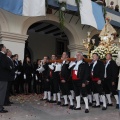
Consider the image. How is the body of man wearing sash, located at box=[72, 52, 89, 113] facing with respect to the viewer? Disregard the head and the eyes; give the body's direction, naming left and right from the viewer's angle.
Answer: facing the viewer and to the left of the viewer

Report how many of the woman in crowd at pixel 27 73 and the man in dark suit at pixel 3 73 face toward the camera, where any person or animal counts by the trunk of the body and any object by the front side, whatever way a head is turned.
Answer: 1

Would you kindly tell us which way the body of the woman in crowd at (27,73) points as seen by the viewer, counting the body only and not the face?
toward the camera

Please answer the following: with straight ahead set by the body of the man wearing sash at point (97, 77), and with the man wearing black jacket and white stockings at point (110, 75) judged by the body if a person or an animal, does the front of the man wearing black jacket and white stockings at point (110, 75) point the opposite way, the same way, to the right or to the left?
the same way

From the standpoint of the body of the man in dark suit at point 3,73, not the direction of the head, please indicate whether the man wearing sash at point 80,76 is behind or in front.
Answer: in front

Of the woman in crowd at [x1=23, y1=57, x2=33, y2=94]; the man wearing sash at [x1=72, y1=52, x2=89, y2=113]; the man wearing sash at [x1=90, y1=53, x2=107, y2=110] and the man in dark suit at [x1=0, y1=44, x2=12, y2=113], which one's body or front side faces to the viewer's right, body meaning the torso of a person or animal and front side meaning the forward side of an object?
the man in dark suit

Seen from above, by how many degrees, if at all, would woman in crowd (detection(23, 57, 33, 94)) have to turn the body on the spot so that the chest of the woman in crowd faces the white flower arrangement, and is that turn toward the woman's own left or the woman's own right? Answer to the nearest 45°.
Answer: approximately 45° to the woman's own left

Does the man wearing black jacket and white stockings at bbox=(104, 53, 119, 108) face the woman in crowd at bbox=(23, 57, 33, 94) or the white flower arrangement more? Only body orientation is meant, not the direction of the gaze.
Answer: the woman in crowd

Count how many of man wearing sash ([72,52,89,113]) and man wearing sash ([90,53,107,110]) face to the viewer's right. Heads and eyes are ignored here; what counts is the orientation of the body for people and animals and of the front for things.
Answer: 0

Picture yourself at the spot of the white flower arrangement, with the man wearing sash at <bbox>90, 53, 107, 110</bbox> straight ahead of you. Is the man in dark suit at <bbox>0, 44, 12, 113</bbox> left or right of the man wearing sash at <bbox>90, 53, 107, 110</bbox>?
right

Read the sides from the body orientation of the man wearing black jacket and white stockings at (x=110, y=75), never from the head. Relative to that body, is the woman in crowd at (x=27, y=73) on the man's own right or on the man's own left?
on the man's own right

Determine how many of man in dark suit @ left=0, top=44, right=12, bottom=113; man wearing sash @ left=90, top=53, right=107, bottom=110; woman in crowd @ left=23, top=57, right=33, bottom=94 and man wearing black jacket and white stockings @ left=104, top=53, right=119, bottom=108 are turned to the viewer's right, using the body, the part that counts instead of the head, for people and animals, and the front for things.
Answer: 1

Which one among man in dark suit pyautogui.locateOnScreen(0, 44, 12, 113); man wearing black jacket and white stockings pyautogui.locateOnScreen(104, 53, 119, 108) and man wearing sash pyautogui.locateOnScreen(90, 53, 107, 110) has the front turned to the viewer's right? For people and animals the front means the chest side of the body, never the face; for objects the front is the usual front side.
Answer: the man in dark suit

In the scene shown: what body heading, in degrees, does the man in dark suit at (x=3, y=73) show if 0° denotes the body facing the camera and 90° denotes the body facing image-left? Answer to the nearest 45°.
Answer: approximately 270°

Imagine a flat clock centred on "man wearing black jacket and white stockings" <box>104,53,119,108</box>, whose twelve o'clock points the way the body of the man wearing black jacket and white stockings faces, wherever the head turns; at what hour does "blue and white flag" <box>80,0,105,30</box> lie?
The blue and white flag is roughly at 4 o'clock from the man wearing black jacket and white stockings.

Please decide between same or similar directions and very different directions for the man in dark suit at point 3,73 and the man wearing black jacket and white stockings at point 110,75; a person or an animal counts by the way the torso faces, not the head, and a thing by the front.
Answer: very different directions

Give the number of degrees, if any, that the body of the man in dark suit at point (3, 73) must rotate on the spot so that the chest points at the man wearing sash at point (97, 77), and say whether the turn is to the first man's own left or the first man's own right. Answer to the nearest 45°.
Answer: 0° — they already face them

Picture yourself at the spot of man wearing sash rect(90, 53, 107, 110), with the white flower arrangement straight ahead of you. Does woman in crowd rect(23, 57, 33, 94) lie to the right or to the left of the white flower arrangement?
left

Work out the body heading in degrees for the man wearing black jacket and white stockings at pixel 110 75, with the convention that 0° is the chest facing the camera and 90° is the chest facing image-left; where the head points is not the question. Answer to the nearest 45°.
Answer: approximately 45°

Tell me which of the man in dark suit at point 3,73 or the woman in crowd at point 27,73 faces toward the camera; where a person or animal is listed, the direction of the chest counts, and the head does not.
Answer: the woman in crowd
